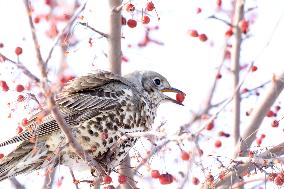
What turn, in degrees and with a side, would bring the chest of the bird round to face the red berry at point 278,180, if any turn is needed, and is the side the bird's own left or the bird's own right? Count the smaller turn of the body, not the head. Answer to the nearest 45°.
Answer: approximately 45° to the bird's own right

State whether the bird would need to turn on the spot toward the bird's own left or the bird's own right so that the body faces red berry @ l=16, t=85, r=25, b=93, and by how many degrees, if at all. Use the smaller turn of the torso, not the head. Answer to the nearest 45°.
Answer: approximately 135° to the bird's own right

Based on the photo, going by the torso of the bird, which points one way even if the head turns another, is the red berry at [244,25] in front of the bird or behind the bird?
in front

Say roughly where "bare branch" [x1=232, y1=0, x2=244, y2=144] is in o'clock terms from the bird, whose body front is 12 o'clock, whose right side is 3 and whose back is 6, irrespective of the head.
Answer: The bare branch is roughly at 11 o'clock from the bird.

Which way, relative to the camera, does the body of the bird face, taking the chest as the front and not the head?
to the viewer's right
